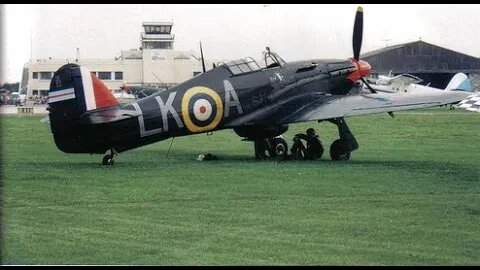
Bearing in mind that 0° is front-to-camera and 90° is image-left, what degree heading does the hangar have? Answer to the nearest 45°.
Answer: approximately 0°

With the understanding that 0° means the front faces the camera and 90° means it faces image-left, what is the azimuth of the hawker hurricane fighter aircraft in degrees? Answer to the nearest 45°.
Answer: approximately 225°
